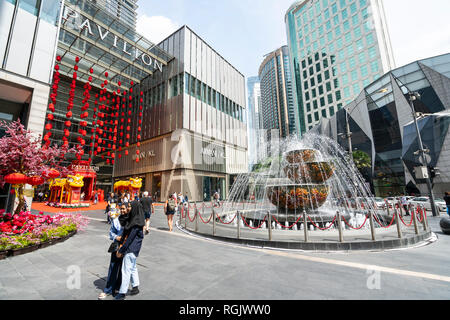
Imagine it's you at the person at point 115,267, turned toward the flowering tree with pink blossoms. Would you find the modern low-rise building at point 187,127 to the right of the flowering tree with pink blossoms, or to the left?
right

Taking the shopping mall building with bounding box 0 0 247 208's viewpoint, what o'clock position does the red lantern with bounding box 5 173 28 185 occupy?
The red lantern is roughly at 2 o'clock from the shopping mall building.

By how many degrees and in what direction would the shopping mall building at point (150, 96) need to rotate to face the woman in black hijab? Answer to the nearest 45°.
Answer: approximately 45° to its right

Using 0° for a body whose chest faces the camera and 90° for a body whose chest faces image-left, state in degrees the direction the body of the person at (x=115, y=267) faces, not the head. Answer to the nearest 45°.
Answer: approximately 45°

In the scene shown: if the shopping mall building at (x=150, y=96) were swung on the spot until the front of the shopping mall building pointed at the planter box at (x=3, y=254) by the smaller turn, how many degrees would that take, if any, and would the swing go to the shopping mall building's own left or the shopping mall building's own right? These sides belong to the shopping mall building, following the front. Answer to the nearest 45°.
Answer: approximately 45° to the shopping mall building's own right

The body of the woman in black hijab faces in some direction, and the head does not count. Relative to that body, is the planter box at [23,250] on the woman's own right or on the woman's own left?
on the woman's own right
